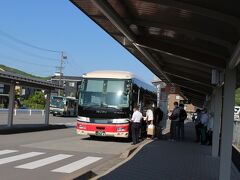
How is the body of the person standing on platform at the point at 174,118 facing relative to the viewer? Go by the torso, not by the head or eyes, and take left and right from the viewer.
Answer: facing to the left of the viewer

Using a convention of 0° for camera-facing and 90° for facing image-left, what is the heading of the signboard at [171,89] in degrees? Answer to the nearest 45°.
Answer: approximately 0°

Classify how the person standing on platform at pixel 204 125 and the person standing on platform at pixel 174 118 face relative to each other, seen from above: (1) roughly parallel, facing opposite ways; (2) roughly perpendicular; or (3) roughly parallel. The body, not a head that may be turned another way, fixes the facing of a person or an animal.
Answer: roughly parallel

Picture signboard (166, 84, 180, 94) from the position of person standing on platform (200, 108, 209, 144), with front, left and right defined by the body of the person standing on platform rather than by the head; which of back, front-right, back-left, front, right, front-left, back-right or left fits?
front-left

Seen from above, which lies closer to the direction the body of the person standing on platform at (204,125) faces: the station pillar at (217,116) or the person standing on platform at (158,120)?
the person standing on platform

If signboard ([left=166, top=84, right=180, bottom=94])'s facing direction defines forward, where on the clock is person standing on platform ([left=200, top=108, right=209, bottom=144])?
The person standing on platform is roughly at 11 o'clock from the signboard.

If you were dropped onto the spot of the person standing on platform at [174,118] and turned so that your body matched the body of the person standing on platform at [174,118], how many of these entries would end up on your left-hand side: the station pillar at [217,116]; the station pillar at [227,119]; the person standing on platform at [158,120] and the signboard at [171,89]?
2

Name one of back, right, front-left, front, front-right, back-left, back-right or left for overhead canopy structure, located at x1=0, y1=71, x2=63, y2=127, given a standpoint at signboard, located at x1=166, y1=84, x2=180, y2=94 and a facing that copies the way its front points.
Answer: right
